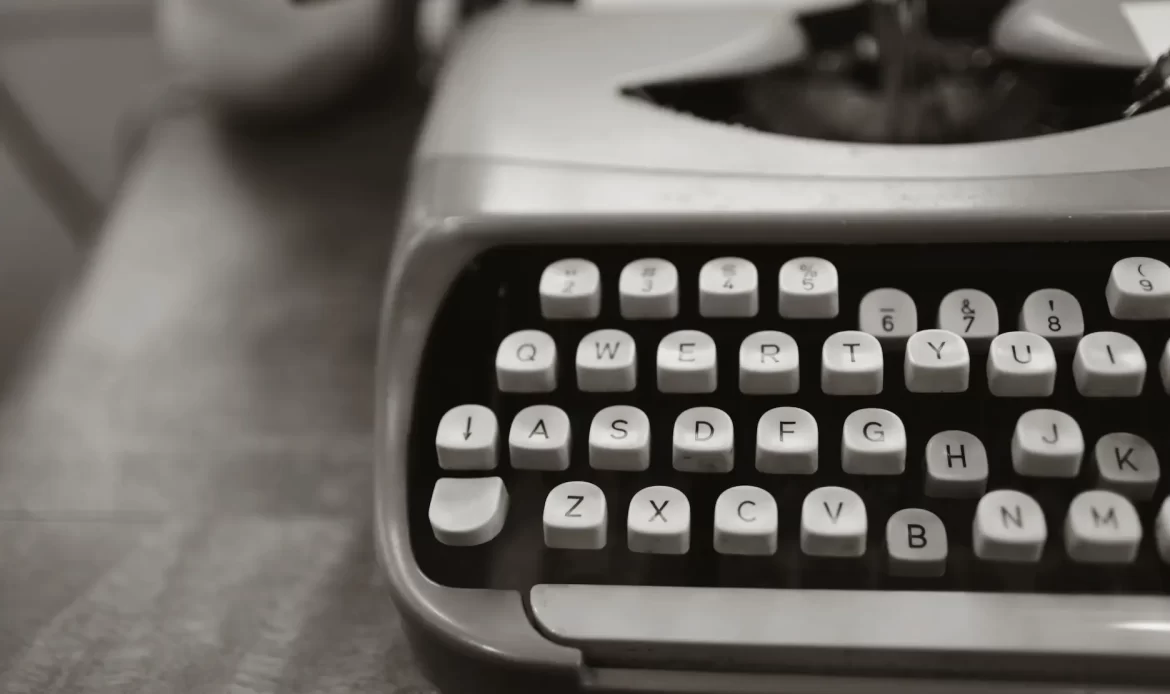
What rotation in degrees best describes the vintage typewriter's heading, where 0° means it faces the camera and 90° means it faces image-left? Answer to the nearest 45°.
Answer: approximately 0°
